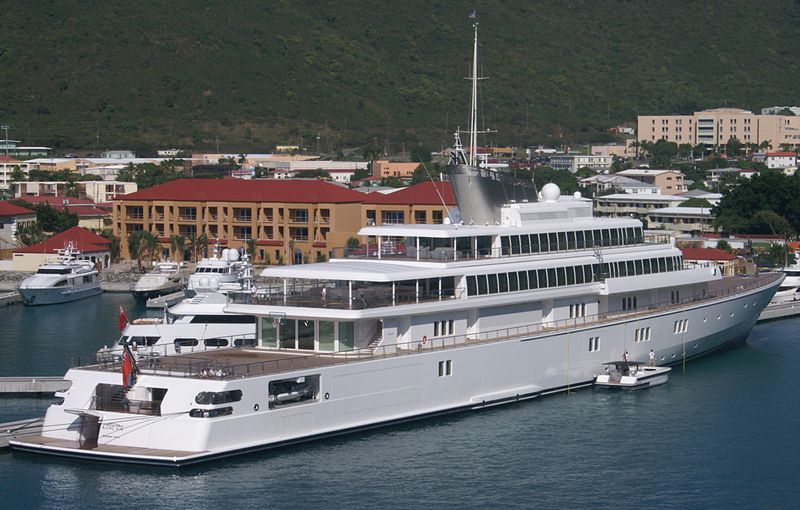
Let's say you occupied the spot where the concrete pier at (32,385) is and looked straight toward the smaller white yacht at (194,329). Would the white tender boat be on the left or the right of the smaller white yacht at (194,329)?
right

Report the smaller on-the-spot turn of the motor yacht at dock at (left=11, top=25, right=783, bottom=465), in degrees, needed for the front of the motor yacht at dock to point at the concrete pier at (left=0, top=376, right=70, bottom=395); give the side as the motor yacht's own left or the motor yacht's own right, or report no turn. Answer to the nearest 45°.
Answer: approximately 135° to the motor yacht's own left

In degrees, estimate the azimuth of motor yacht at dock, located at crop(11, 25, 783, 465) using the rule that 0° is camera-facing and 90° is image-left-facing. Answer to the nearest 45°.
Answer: approximately 225°

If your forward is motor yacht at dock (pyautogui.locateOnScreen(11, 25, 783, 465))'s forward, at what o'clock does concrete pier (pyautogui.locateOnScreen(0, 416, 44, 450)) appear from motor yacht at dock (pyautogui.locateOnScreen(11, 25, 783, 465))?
The concrete pier is roughly at 7 o'clock from the motor yacht at dock.
